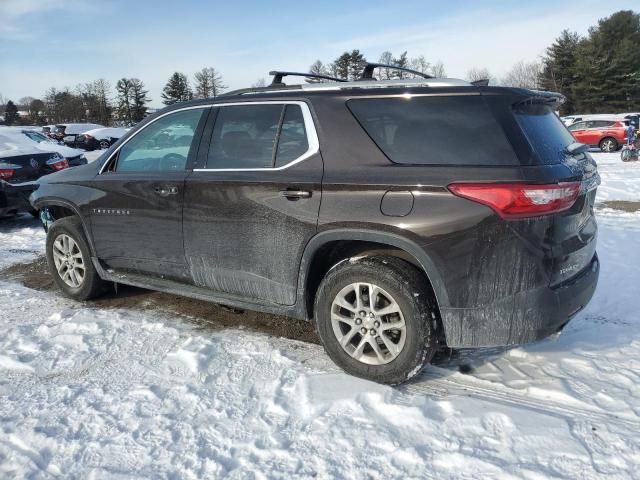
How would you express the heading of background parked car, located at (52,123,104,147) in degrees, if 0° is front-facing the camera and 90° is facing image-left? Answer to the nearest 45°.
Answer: approximately 225°

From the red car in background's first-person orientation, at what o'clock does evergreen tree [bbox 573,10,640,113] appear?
The evergreen tree is roughly at 3 o'clock from the red car in background.

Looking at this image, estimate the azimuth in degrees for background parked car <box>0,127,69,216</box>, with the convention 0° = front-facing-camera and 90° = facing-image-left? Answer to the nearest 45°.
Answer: approximately 135°

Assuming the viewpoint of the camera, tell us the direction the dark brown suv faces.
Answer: facing away from the viewer and to the left of the viewer

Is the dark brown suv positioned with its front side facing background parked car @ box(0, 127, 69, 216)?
yes

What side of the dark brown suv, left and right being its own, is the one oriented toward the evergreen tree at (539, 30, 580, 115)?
right

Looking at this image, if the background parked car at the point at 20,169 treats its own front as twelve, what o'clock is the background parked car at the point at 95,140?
the background parked car at the point at 95,140 is roughly at 2 o'clock from the background parked car at the point at 20,169.
